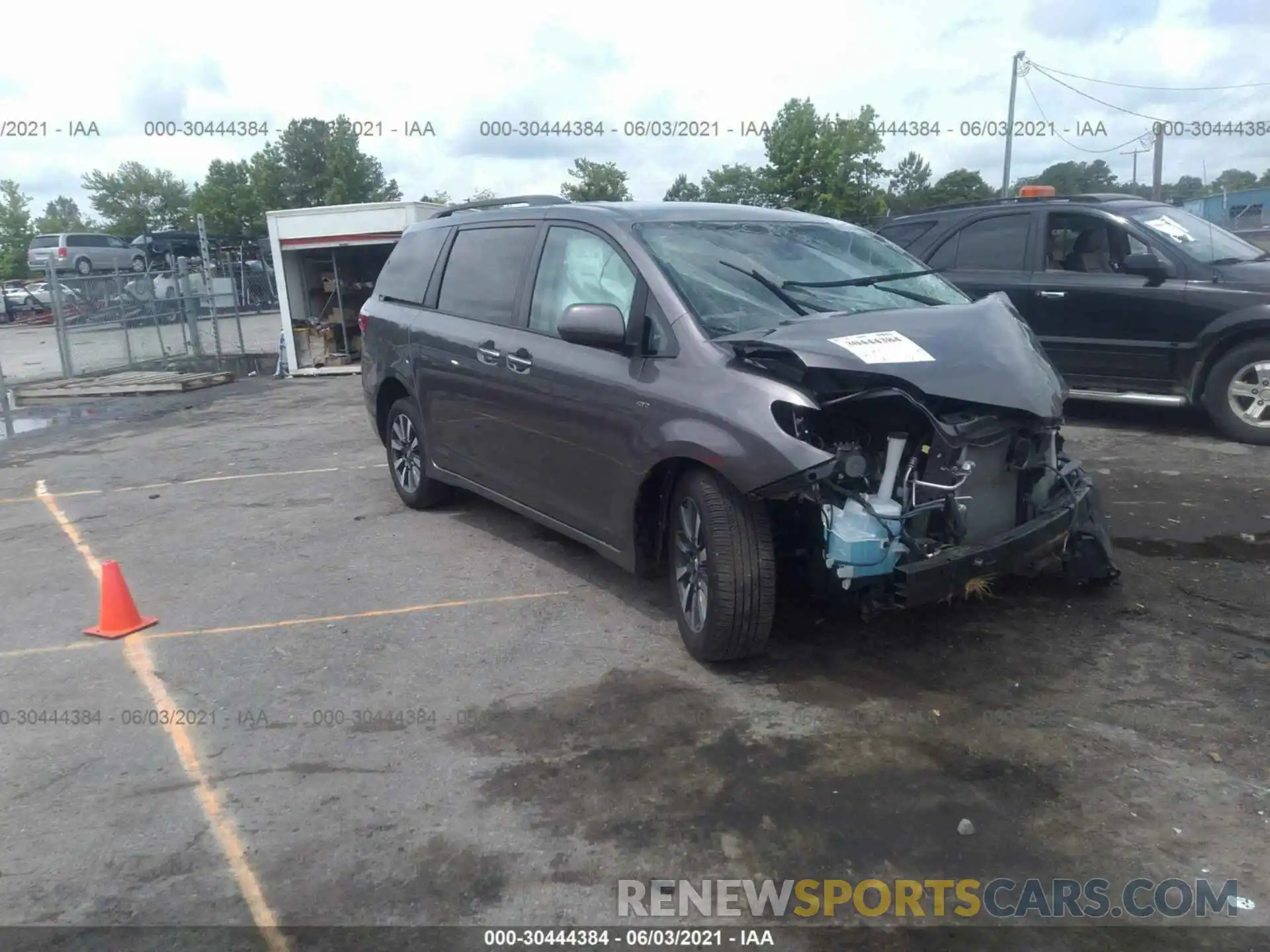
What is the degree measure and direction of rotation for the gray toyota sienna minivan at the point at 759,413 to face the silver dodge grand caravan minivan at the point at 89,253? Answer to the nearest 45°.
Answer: approximately 180°

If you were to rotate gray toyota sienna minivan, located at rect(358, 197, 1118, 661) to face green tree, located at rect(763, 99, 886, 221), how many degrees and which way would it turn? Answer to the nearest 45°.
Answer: approximately 135° to its left

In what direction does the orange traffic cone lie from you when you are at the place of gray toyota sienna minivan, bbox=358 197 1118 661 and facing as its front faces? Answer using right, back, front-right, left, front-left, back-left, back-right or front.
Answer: back-right

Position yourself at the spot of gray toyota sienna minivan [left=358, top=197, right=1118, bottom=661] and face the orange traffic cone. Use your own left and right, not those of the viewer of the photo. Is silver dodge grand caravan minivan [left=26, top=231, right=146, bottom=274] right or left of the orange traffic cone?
right

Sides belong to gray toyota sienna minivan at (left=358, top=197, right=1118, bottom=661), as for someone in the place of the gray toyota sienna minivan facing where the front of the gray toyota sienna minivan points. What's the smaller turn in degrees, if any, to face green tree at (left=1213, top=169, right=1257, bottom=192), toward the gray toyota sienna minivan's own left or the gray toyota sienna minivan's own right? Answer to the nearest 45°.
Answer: approximately 90° to the gray toyota sienna minivan's own left

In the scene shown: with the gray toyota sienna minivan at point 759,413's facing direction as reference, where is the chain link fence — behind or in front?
behind

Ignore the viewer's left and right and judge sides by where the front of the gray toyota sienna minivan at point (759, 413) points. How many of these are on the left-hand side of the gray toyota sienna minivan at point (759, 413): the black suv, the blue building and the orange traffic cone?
2

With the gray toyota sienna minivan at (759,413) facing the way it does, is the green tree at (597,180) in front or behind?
behind

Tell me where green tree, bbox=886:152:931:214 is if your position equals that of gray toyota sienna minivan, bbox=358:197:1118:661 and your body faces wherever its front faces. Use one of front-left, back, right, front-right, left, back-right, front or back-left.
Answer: back-left

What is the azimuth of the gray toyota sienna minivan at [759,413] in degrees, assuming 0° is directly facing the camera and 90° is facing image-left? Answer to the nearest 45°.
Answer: approximately 315°

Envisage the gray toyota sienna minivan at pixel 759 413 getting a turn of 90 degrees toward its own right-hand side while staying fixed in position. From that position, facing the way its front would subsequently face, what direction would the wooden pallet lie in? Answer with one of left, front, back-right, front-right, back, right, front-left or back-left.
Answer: right

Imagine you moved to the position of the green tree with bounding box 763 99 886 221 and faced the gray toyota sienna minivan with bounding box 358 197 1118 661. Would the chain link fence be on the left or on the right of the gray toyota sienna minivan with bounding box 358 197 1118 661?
right

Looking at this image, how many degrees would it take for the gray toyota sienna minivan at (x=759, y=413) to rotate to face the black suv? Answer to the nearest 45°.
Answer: approximately 90° to its left
